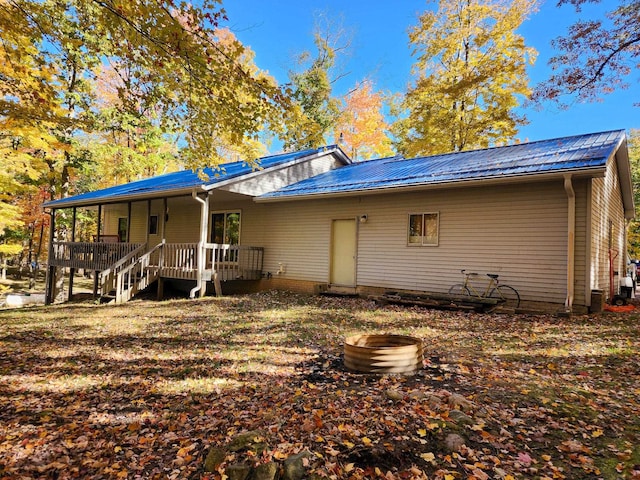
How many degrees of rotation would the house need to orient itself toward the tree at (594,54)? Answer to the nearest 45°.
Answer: approximately 90° to its left

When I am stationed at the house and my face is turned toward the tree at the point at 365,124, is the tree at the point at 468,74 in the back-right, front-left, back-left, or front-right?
front-right

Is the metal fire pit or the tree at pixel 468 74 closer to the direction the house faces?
the metal fire pit

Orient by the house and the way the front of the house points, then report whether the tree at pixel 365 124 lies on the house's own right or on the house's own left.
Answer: on the house's own right
